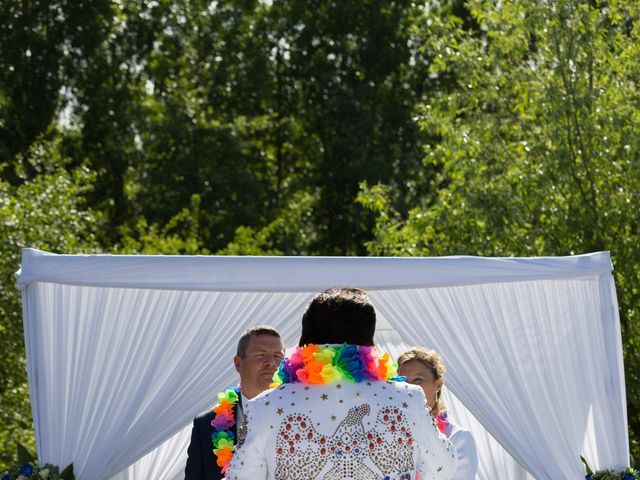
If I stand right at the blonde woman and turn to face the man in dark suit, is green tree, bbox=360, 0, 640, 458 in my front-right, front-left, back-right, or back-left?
back-right

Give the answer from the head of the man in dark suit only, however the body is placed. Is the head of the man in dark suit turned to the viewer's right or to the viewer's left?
to the viewer's right

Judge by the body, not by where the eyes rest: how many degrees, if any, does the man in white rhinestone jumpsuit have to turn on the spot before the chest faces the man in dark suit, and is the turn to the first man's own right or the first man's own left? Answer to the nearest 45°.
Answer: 0° — they already face them

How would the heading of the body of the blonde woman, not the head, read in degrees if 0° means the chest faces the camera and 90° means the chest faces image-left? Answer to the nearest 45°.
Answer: approximately 45°

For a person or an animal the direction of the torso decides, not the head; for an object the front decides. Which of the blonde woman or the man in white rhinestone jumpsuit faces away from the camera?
the man in white rhinestone jumpsuit

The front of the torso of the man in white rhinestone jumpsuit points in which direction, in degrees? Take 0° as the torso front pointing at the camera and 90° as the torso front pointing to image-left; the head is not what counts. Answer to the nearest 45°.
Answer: approximately 180°

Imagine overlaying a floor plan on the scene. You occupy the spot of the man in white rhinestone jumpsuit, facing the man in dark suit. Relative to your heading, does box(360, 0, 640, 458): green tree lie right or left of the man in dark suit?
right

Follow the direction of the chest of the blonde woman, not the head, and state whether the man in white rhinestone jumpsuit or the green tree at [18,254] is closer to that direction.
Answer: the man in white rhinestone jumpsuit

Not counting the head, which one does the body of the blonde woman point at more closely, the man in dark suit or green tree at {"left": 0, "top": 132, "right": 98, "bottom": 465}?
the man in dark suit

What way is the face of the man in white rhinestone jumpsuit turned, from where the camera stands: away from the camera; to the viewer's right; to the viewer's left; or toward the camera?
away from the camera

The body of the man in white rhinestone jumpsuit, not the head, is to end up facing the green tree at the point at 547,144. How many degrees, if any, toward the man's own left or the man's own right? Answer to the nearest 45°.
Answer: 0° — they already face it

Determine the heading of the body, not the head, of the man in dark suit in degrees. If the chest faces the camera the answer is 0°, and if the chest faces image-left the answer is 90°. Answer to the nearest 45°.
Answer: approximately 315°

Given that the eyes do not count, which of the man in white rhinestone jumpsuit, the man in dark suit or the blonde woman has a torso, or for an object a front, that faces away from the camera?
the man in white rhinestone jumpsuit
